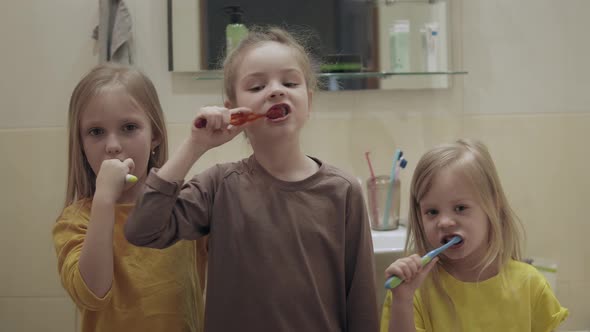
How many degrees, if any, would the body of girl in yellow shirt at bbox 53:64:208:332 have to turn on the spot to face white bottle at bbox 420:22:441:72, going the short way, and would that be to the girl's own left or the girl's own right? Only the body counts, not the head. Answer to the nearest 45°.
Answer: approximately 135° to the girl's own left

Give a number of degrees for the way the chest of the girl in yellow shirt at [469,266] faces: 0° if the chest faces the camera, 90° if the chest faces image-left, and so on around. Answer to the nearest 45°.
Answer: approximately 0°

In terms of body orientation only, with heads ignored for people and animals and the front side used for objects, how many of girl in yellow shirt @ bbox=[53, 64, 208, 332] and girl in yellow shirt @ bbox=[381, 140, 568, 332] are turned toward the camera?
2
